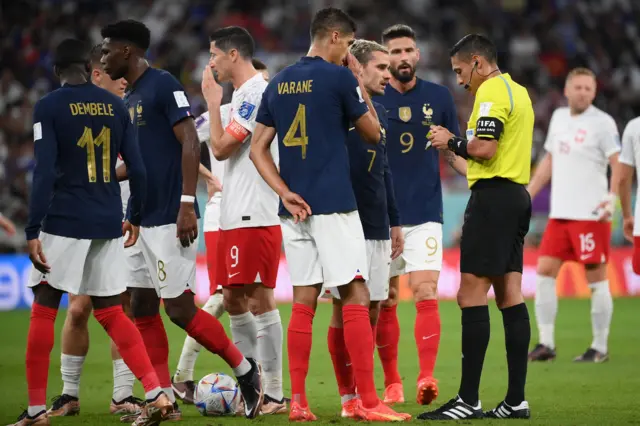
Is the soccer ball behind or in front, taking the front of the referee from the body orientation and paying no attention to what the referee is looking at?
in front

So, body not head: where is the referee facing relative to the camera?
to the viewer's left

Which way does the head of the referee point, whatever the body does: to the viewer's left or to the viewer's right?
to the viewer's left
